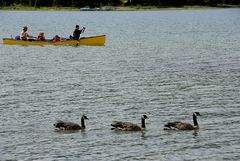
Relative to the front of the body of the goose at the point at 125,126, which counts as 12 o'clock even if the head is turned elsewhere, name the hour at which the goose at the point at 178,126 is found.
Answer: the goose at the point at 178,126 is roughly at 12 o'clock from the goose at the point at 125,126.

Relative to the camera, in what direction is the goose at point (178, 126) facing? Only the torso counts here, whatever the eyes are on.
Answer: to the viewer's right

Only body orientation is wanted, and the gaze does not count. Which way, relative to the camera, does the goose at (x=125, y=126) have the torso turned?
to the viewer's right

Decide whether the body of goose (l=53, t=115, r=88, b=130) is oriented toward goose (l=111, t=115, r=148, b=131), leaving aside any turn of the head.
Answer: yes

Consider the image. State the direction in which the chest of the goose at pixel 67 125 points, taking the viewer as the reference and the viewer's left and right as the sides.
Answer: facing to the right of the viewer

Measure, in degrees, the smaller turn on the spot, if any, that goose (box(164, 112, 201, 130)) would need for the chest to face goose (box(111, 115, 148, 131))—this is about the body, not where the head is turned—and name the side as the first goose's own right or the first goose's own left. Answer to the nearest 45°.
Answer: approximately 180°

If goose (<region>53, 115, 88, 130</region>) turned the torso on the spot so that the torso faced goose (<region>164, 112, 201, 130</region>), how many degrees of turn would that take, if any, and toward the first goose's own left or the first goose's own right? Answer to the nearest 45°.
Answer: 0° — it already faces it

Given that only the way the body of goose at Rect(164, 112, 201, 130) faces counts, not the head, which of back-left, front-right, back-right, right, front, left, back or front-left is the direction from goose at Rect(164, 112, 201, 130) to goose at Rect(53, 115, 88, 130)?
back

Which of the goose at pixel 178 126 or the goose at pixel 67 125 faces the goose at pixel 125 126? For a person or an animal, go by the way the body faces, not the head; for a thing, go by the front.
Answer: the goose at pixel 67 125

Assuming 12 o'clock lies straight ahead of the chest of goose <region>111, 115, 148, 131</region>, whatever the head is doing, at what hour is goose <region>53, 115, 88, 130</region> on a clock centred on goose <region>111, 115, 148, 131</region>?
goose <region>53, 115, 88, 130</region> is roughly at 6 o'clock from goose <region>111, 115, 148, 131</region>.
